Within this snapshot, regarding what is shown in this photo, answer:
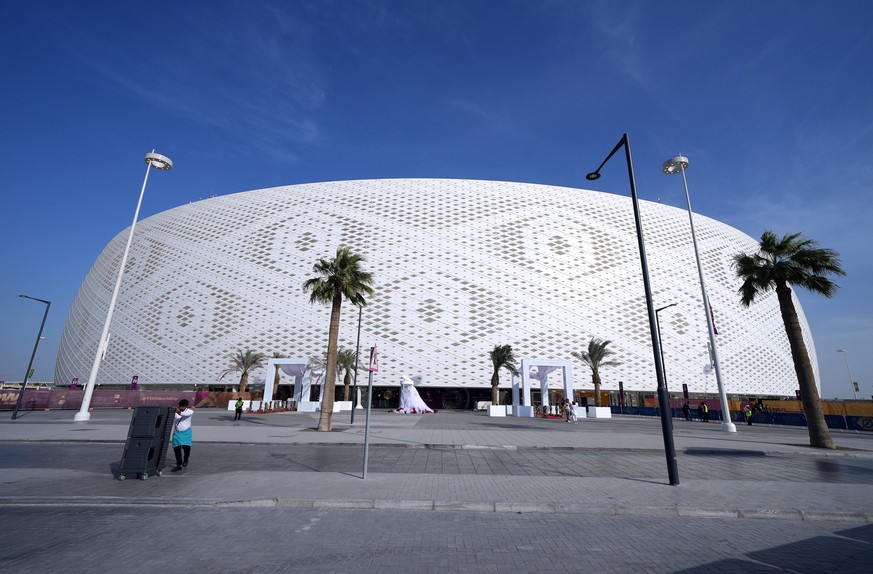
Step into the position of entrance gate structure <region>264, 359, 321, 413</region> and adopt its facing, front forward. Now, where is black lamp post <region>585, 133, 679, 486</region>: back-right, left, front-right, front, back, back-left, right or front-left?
front

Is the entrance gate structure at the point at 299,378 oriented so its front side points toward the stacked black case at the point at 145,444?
yes

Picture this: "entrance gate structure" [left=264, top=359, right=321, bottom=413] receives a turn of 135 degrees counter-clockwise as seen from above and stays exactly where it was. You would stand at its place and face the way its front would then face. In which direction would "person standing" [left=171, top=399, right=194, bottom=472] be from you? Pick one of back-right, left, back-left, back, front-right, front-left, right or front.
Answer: back-right

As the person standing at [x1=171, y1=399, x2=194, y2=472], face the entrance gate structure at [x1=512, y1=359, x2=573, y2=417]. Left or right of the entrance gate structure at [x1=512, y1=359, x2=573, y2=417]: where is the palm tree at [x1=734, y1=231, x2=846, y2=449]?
right

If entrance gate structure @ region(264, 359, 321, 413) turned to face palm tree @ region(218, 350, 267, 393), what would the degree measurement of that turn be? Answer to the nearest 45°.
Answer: approximately 135° to its right

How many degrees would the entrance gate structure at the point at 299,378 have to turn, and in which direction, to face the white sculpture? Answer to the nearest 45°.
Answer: approximately 90° to its left

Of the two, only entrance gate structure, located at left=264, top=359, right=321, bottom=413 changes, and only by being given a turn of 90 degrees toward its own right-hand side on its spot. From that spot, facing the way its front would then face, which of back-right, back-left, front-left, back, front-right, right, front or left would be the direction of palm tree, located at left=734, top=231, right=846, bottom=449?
back-left

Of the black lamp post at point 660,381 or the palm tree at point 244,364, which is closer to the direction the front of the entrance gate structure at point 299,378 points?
the black lamp post

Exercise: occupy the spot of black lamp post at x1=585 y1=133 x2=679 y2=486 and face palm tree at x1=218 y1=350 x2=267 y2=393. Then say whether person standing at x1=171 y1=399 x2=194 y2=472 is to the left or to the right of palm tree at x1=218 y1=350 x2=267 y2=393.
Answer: left

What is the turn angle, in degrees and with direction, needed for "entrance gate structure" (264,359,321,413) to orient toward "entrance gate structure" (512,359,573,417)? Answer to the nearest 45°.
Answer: approximately 45° to its left

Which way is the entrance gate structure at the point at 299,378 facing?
toward the camera
